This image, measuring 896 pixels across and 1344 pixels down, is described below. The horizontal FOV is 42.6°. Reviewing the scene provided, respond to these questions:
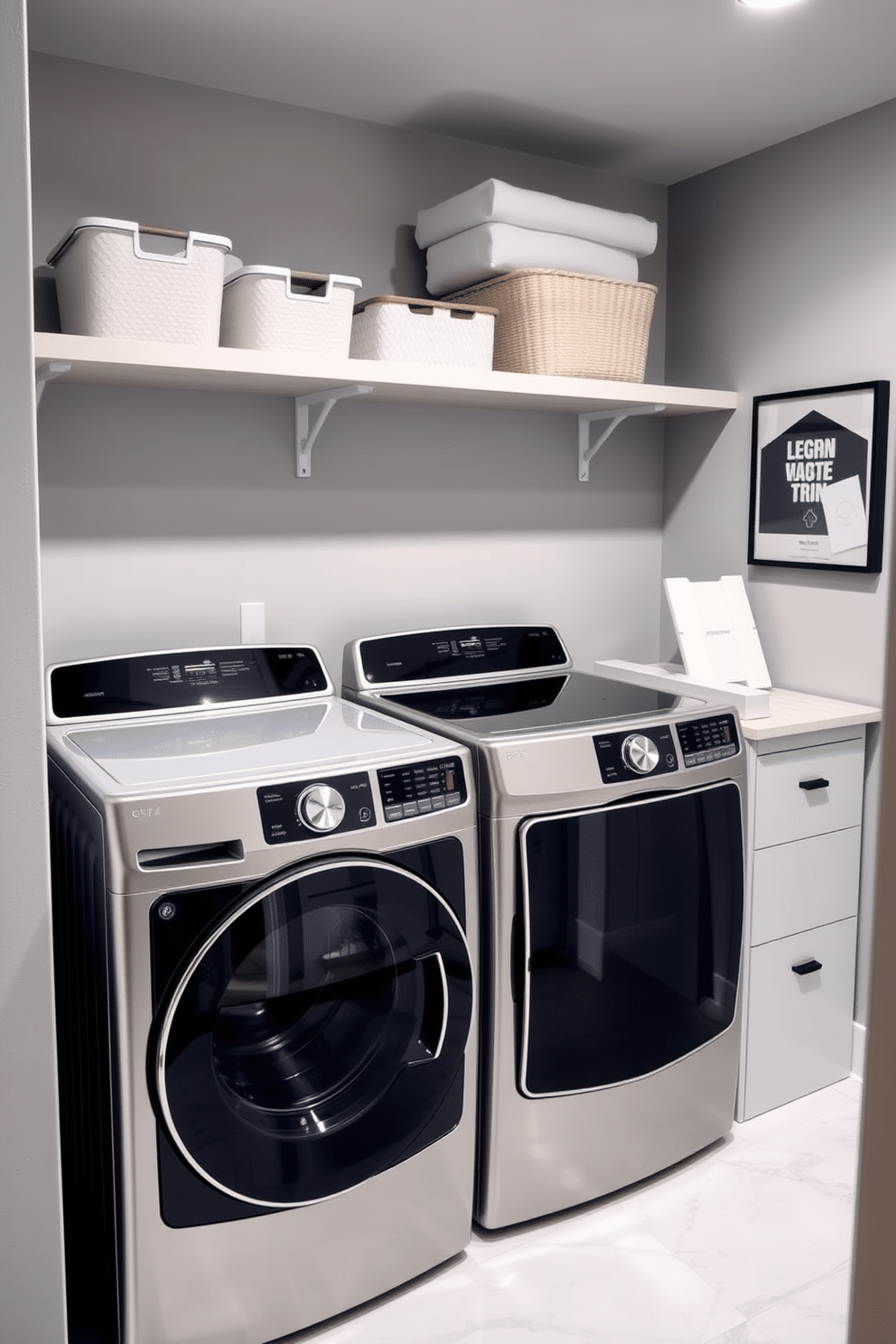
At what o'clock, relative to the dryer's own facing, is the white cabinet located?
The white cabinet is roughly at 9 o'clock from the dryer.

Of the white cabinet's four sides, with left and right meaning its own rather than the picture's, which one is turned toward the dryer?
right

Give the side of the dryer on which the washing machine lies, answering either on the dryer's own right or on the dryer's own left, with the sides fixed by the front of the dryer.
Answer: on the dryer's own right

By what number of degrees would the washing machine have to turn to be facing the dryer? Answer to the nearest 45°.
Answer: approximately 45° to its left

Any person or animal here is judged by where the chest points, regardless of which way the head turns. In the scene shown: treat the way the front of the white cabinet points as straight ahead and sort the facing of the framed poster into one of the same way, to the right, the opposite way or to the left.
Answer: to the right

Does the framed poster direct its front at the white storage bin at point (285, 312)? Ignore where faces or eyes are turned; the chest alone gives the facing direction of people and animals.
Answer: yes

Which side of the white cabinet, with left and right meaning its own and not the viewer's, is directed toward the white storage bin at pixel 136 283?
right

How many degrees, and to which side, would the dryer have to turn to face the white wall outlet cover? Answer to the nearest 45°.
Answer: approximately 180°
